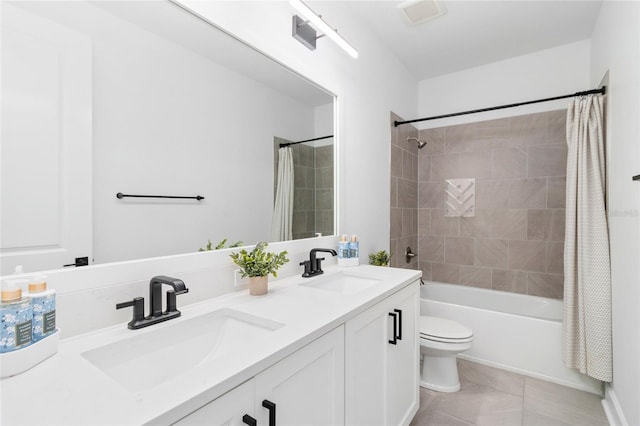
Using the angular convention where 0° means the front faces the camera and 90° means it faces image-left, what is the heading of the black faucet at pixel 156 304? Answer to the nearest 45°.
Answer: approximately 315°

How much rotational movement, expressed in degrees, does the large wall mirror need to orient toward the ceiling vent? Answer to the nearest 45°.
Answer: approximately 45° to its left

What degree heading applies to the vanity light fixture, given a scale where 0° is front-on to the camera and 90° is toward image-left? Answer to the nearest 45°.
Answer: approximately 315°

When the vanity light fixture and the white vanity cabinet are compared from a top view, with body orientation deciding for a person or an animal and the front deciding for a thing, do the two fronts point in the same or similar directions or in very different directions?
same or similar directions

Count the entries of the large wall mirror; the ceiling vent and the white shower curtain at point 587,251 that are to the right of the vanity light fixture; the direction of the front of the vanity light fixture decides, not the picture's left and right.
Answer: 1

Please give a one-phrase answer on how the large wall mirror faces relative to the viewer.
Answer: facing the viewer and to the right of the viewer

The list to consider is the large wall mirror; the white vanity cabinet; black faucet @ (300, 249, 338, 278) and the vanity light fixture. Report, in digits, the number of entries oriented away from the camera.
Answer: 0

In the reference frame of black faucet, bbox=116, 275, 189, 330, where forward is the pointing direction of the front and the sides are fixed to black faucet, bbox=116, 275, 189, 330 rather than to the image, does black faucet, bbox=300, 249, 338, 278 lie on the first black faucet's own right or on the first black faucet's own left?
on the first black faucet's own left

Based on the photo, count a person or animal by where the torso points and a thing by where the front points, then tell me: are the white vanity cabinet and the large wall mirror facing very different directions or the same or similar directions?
same or similar directions

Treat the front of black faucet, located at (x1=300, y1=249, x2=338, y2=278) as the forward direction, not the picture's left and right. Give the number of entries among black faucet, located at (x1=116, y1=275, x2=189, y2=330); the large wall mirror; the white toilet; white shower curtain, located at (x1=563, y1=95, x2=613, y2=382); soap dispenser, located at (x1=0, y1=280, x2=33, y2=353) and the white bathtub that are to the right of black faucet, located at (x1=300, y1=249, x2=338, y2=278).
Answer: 3

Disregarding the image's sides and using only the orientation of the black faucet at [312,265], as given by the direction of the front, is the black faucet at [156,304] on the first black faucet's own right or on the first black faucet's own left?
on the first black faucet's own right
